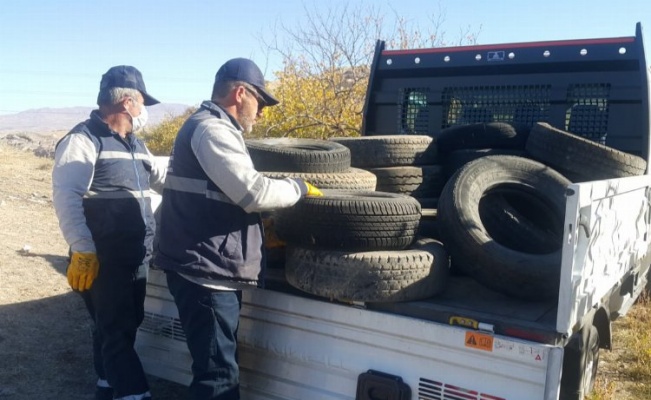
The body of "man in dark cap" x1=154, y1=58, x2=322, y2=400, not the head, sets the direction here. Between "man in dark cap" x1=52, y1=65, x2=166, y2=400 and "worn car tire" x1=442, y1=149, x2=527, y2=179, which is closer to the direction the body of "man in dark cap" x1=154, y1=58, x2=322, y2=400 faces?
the worn car tire

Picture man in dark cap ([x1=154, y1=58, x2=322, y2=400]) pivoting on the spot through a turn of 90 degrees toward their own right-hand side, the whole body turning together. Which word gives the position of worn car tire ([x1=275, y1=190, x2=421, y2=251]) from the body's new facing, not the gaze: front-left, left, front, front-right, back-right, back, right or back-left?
left

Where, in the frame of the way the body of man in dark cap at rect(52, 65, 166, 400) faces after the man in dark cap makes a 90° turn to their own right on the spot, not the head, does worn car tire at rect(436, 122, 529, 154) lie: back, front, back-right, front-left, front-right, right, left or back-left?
back-left

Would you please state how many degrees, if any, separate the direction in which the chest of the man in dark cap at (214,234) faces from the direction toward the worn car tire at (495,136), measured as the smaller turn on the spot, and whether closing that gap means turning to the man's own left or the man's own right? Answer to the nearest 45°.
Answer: approximately 45° to the man's own left

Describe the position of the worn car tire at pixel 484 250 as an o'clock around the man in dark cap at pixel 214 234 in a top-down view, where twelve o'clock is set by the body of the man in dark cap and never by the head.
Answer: The worn car tire is roughly at 12 o'clock from the man in dark cap.

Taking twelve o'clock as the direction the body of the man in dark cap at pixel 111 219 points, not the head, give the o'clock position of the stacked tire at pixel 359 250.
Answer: The stacked tire is roughly at 12 o'clock from the man in dark cap.

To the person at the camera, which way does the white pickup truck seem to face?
facing away from the viewer and to the right of the viewer

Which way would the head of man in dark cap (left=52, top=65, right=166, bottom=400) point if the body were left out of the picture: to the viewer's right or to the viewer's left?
to the viewer's right

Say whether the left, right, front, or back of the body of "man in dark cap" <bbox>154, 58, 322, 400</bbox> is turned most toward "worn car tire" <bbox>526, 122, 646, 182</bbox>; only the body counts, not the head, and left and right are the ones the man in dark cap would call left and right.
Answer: front

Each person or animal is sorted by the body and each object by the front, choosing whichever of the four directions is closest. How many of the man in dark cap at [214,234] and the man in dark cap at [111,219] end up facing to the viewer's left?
0

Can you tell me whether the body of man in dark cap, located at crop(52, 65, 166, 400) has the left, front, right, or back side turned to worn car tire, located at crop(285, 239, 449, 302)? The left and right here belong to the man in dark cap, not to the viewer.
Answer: front

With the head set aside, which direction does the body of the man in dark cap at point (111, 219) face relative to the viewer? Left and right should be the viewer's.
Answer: facing the viewer and to the right of the viewer

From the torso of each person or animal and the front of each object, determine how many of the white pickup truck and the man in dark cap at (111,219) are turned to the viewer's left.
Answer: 0

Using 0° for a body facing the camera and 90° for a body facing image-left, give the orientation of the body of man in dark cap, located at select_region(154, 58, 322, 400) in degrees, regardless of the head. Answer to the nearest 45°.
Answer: approximately 270°

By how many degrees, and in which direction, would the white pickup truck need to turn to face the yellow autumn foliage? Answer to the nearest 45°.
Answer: approximately 45° to its left

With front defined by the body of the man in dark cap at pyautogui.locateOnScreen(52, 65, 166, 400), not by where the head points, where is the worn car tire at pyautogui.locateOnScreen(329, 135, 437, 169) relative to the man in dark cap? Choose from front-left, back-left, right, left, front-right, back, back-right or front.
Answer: front-left

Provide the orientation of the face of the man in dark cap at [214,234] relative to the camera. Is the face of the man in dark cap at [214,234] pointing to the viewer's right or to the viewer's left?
to the viewer's right

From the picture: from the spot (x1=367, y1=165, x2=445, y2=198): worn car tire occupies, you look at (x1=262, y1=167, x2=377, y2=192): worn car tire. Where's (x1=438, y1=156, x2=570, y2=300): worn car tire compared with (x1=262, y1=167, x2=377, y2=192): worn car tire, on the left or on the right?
left
